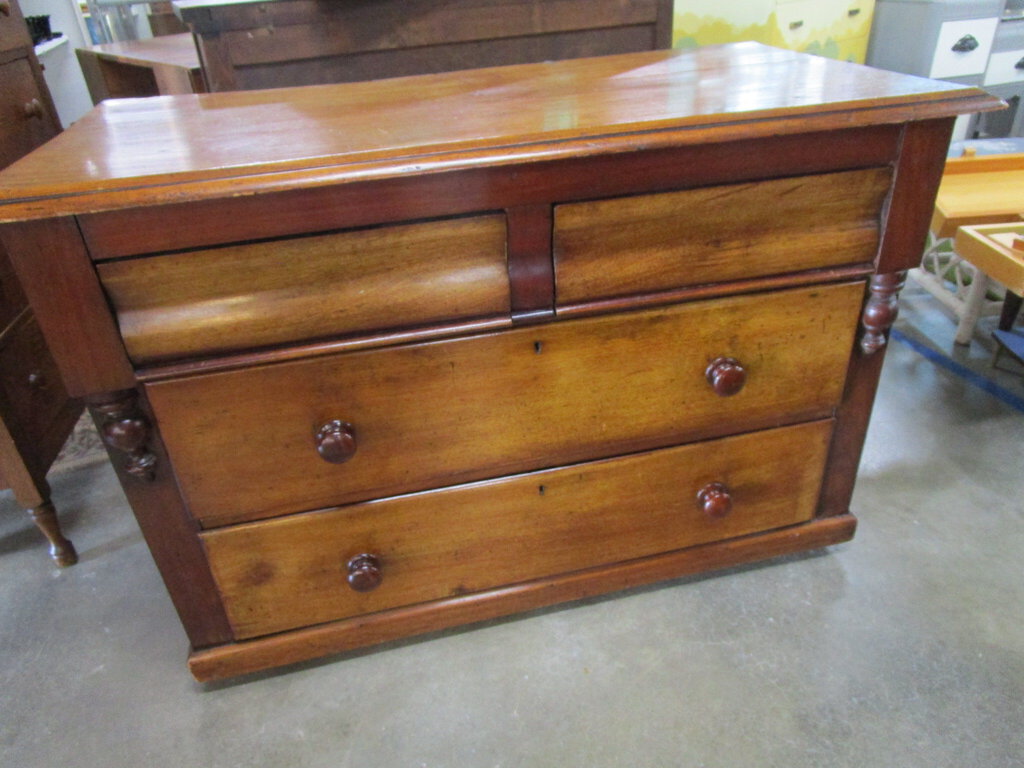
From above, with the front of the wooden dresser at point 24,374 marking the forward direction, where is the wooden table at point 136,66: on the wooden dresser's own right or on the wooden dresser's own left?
on the wooden dresser's own left

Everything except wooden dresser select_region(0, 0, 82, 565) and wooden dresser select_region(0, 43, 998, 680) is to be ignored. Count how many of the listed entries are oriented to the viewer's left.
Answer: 0

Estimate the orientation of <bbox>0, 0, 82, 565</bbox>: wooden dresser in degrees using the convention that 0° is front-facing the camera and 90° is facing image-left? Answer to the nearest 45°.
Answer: approximately 315°

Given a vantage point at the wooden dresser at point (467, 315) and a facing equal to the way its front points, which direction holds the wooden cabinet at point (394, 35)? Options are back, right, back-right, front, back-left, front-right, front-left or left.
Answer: back

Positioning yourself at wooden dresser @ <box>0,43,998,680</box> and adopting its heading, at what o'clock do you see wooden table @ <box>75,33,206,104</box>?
The wooden table is roughly at 5 o'clock from the wooden dresser.

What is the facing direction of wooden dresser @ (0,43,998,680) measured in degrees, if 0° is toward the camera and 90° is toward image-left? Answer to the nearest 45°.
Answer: approximately 0°

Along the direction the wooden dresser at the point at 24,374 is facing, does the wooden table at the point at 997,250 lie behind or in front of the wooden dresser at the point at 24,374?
in front

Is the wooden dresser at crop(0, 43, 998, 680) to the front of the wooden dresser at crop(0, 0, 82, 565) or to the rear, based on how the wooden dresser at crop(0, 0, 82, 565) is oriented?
to the front

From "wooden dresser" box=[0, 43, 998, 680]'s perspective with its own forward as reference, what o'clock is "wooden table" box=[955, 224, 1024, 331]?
The wooden table is roughly at 8 o'clock from the wooden dresser.
